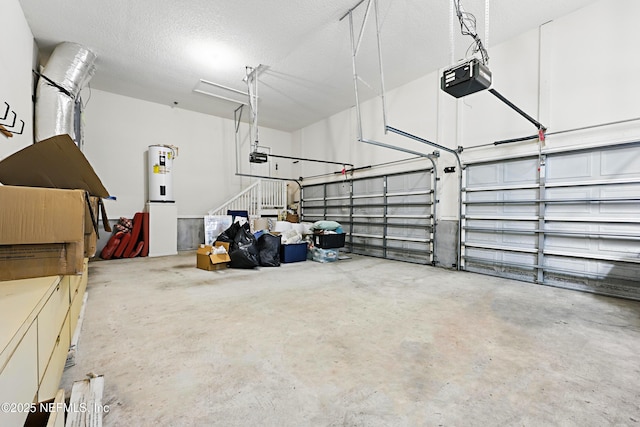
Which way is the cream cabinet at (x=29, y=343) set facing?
to the viewer's right

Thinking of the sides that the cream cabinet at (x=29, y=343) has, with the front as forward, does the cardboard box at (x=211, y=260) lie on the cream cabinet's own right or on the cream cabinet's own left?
on the cream cabinet's own left

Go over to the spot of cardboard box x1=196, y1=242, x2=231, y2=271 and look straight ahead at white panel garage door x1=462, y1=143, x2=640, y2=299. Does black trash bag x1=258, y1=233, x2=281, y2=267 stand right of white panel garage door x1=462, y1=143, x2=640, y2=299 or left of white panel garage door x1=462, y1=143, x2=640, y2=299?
left

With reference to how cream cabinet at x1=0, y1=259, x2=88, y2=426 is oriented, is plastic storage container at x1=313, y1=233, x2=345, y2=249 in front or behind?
in front

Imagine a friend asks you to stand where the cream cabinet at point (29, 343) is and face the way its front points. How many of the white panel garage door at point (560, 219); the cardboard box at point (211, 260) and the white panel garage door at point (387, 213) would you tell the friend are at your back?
0
